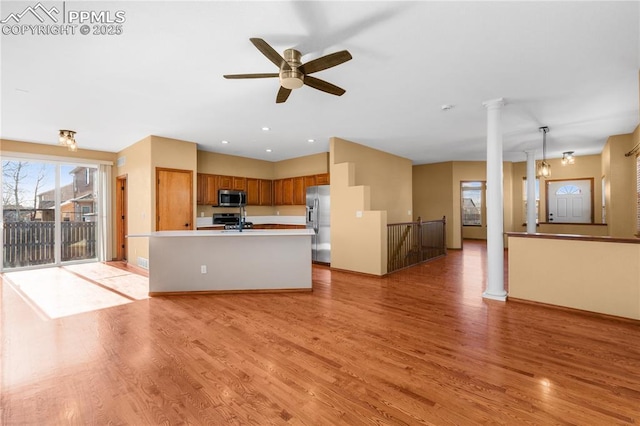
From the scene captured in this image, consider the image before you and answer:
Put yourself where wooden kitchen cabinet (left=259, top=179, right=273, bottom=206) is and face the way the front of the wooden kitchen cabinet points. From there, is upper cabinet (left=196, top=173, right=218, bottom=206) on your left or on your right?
on your right

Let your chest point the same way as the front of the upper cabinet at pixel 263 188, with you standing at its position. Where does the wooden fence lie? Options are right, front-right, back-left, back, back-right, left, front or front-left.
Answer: right

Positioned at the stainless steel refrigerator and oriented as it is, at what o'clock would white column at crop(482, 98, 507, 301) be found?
The white column is roughly at 9 o'clock from the stainless steel refrigerator.

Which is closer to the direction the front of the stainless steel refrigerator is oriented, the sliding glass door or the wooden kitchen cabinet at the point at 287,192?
the sliding glass door

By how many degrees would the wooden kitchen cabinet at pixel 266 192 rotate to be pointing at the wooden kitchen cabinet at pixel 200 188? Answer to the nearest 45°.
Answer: approximately 45° to its right

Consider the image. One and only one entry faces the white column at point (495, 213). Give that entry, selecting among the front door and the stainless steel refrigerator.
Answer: the front door

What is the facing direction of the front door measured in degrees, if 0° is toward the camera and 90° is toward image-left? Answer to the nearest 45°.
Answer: approximately 0°

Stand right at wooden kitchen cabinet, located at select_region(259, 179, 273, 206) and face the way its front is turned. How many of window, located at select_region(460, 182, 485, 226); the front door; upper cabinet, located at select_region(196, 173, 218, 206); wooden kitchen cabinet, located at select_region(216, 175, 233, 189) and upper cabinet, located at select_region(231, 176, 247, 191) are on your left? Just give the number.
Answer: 2

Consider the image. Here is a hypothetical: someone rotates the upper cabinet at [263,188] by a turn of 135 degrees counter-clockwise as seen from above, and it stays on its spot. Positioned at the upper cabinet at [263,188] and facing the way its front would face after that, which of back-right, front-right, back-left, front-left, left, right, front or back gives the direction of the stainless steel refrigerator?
right

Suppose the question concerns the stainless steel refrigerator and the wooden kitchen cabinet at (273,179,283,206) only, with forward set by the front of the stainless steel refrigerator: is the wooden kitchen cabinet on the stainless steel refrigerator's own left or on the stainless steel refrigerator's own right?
on the stainless steel refrigerator's own right

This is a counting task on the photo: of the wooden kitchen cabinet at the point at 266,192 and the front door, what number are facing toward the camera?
2

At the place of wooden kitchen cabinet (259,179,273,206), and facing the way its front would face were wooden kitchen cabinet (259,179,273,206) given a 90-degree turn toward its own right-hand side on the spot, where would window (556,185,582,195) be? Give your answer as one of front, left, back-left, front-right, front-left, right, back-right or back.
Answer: back

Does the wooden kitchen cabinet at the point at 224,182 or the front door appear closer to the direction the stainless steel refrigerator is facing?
the wooden kitchen cabinet

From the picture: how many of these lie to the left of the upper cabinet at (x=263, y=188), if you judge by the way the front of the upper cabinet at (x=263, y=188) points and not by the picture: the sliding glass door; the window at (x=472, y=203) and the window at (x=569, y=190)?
2

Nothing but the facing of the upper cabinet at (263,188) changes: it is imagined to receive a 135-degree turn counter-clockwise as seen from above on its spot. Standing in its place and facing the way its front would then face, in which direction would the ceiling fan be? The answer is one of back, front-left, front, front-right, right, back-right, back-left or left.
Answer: back-right

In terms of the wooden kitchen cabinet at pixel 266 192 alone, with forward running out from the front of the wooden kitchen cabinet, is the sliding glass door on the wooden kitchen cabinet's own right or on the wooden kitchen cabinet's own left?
on the wooden kitchen cabinet's own right

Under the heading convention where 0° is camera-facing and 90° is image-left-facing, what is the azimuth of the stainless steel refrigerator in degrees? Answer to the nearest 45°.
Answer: approximately 45°
